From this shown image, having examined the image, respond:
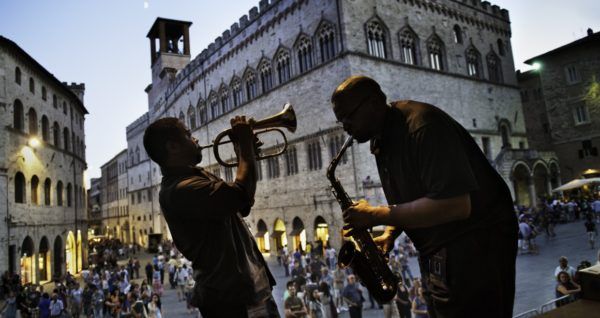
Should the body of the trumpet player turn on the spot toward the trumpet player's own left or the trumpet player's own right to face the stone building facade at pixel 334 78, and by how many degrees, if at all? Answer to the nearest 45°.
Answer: approximately 90° to the trumpet player's own left

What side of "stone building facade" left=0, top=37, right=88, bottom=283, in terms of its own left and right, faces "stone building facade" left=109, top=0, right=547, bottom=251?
front

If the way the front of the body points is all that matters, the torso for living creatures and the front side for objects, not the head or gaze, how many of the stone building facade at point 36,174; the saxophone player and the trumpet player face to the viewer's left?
1

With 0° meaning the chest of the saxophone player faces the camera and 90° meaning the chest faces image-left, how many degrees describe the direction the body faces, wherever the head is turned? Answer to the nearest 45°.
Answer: approximately 90°

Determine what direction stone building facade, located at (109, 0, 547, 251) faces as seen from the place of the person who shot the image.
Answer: facing the viewer and to the left of the viewer

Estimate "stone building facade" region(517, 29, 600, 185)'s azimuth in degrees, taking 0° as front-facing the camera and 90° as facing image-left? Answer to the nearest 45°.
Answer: approximately 45°

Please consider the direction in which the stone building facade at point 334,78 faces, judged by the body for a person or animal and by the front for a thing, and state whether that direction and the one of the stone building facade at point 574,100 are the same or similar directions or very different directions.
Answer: same or similar directions

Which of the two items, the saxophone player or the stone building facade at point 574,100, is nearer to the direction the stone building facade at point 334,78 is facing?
the saxophone player

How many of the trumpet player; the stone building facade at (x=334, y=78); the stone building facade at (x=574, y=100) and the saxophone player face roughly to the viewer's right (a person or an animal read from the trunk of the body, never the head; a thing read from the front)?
1

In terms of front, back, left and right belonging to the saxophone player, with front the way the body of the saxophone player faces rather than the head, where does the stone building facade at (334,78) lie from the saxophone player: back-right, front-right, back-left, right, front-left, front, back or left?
right

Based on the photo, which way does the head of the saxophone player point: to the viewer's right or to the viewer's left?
to the viewer's left

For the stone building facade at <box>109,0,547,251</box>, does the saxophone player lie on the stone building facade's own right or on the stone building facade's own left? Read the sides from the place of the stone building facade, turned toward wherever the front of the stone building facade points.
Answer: on the stone building facade's own left

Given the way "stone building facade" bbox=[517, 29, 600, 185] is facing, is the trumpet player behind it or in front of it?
in front

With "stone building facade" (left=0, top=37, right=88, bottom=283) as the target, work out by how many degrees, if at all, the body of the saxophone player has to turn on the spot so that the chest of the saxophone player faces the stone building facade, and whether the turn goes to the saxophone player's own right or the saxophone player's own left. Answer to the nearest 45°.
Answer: approximately 45° to the saxophone player's own right

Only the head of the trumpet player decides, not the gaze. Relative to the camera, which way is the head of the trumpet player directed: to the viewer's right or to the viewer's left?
to the viewer's right

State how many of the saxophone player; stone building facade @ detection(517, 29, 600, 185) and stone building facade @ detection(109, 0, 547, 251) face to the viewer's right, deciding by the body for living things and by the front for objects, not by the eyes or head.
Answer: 0

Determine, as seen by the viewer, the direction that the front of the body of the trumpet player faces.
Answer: to the viewer's right

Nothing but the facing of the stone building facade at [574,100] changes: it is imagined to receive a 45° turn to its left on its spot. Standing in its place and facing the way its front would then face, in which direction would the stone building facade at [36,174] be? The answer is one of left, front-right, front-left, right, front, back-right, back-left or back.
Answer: front-right
